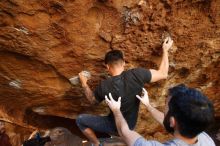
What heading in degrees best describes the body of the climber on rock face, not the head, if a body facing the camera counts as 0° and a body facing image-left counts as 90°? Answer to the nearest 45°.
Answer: approximately 180°
